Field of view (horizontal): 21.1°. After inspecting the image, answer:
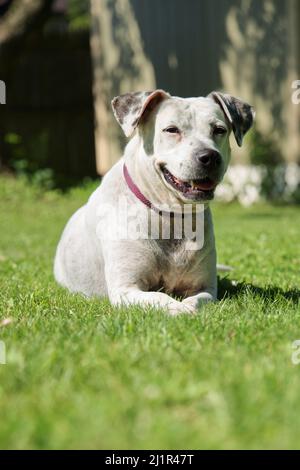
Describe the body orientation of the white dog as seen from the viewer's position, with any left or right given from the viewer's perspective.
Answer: facing the viewer and to the right of the viewer
